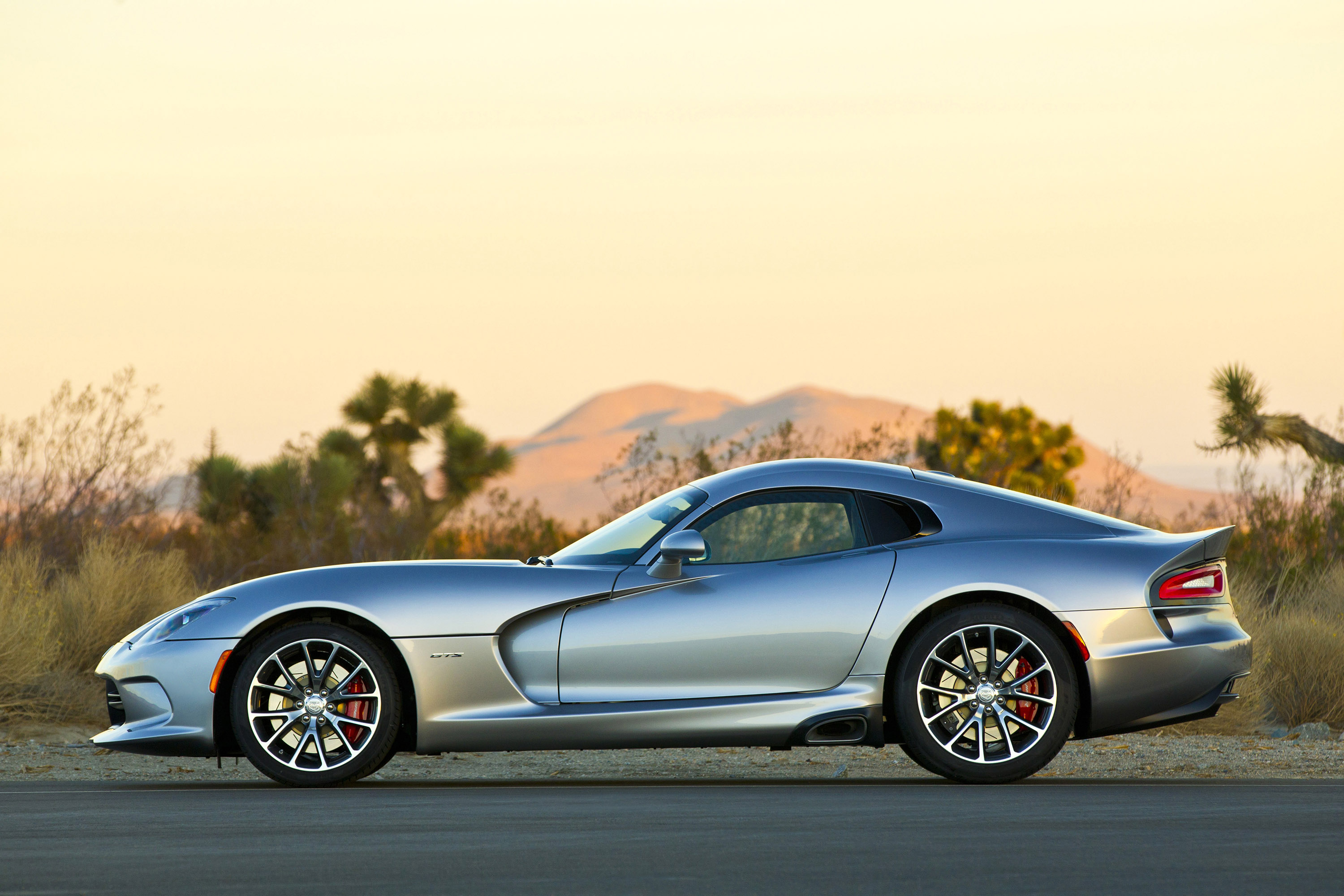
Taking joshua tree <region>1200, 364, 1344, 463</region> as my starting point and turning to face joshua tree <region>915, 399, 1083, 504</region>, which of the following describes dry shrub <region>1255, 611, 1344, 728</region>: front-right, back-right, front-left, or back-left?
back-left

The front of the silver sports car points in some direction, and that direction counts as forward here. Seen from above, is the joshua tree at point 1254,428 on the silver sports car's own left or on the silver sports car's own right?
on the silver sports car's own right

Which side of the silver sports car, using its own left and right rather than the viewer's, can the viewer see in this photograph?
left

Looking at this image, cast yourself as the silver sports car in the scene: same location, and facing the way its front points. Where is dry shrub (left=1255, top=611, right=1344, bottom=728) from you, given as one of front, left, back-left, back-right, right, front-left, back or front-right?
back-right
